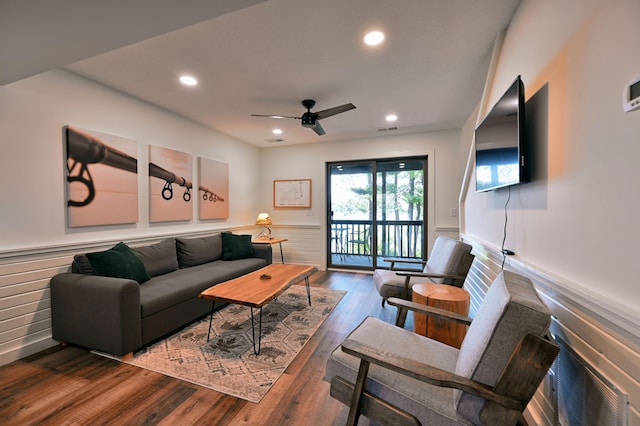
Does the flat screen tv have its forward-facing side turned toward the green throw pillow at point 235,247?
yes

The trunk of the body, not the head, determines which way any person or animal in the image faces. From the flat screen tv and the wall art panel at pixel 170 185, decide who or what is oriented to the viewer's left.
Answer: the flat screen tv

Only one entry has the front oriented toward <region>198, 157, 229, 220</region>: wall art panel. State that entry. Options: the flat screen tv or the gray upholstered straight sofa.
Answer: the flat screen tv

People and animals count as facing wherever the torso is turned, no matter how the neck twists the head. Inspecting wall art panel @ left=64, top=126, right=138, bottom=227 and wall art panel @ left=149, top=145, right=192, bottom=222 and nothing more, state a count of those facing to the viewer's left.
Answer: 0

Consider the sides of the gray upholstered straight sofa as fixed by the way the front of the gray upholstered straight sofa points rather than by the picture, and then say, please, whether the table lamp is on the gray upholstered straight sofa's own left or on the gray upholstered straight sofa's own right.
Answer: on the gray upholstered straight sofa's own left

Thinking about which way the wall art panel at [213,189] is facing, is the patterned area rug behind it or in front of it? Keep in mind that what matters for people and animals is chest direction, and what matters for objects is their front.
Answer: in front

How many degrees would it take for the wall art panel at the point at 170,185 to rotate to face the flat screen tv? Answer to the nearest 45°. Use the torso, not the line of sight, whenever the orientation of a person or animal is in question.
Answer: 0° — it already faces it

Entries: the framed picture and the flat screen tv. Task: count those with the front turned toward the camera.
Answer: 1

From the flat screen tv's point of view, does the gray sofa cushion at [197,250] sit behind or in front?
in front

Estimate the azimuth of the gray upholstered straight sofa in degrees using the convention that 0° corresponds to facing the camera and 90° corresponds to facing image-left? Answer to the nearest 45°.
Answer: approximately 315°

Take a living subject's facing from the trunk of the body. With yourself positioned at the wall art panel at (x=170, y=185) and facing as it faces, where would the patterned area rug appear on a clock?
The patterned area rug is roughly at 1 o'clock from the wall art panel.

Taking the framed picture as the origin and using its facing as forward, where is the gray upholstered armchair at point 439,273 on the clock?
The gray upholstered armchair is roughly at 11 o'clock from the framed picture.

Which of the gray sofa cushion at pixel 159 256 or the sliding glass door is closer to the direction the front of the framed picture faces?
the gray sofa cushion

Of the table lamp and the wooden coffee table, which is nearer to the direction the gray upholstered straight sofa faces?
the wooden coffee table
